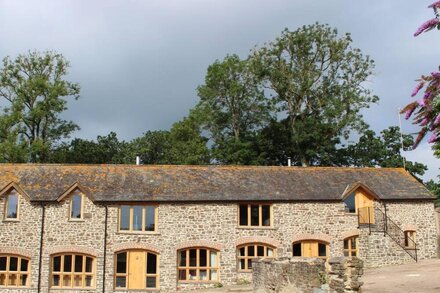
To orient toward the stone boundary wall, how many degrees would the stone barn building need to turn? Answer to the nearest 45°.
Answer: approximately 45° to its left

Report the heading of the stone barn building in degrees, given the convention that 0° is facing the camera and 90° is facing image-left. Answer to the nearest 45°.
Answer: approximately 0°
